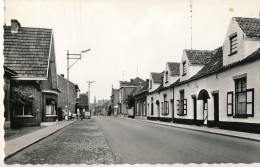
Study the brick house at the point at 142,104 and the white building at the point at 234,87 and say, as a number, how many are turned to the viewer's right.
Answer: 0

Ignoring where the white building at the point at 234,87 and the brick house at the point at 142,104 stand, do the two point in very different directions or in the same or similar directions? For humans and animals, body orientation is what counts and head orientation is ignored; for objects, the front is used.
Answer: same or similar directions
